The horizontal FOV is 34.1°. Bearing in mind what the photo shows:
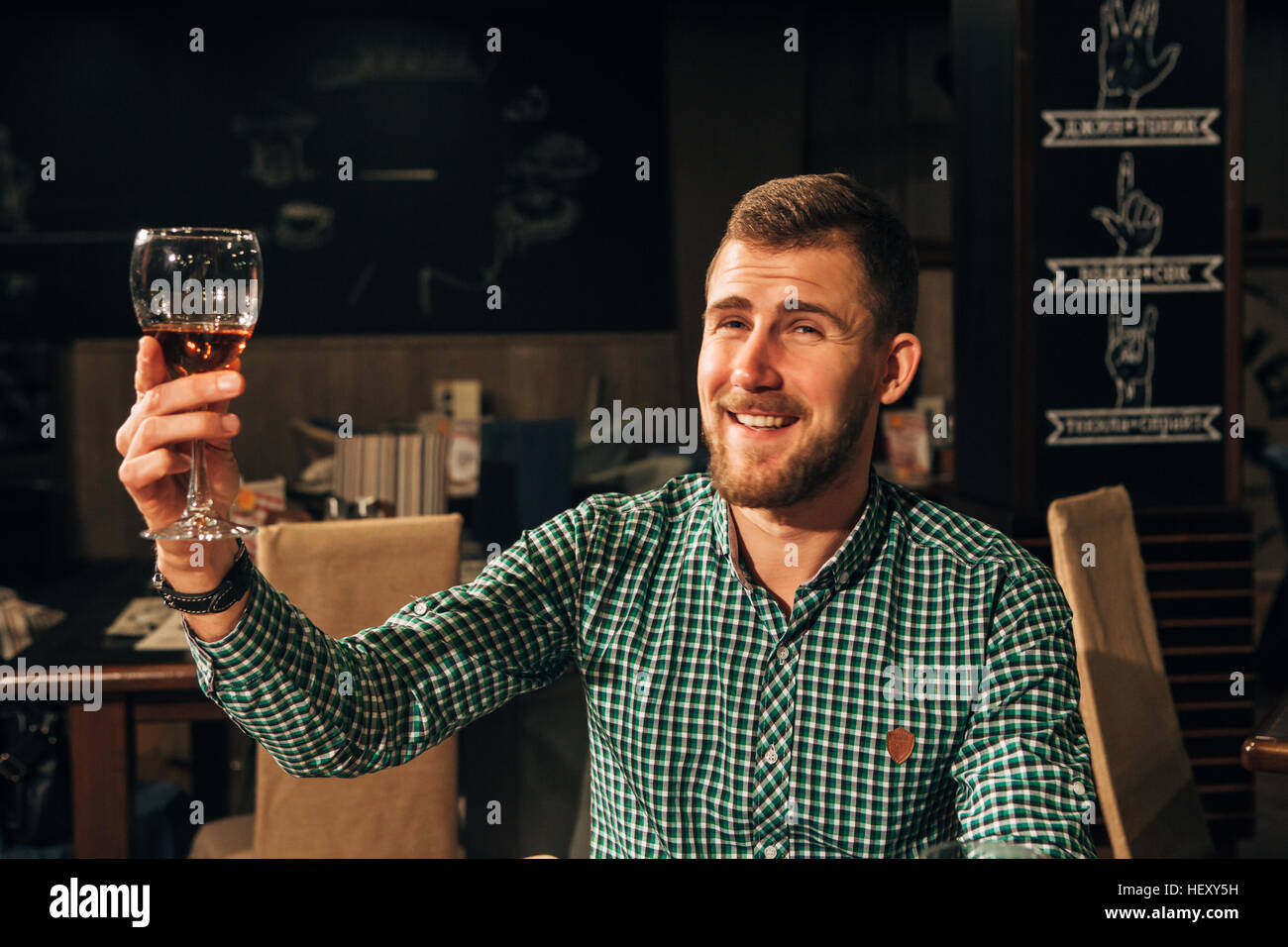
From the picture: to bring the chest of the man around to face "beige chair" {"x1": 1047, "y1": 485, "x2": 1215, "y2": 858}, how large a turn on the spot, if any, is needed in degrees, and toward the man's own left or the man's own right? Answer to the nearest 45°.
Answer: approximately 135° to the man's own left

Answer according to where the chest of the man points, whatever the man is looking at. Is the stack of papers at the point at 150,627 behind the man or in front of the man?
behind

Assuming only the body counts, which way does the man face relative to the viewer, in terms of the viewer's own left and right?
facing the viewer

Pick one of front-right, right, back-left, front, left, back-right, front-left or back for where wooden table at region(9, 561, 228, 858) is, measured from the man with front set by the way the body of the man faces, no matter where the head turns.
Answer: back-right

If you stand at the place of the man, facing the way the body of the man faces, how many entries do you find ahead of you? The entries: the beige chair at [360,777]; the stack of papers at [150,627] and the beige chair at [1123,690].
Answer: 0

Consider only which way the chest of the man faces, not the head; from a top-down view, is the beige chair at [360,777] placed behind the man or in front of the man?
behind

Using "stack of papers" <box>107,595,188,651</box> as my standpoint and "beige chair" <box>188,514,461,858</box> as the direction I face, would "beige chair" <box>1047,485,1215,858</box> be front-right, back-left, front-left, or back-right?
front-left
